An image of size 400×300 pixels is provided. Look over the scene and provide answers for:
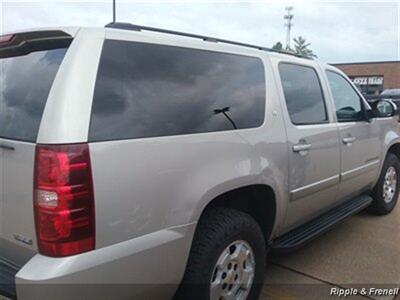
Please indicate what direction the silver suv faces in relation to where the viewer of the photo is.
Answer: facing away from the viewer and to the right of the viewer

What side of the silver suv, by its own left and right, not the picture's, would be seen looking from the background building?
front
